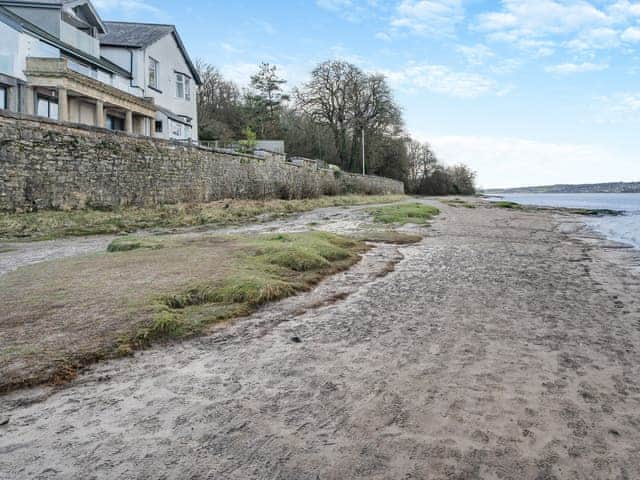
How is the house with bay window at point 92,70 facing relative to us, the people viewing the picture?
facing the viewer and to the right of the viewer

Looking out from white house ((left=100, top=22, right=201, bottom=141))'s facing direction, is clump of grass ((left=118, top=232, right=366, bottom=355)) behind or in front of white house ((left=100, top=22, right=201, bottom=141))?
in front

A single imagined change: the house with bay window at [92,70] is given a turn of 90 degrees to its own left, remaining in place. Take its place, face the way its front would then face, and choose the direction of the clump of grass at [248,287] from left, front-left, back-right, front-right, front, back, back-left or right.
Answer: back-right
